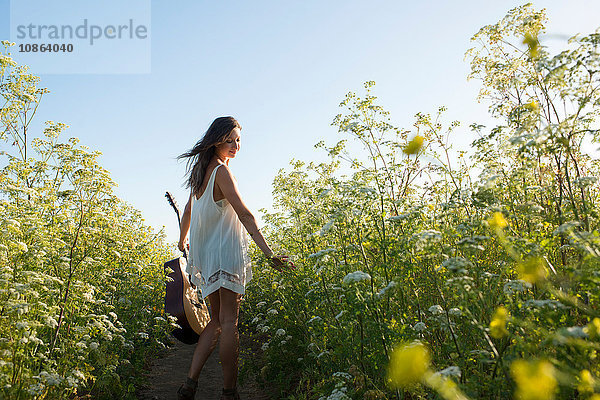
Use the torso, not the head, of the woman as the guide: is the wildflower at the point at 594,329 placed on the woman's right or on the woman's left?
on the woman's right

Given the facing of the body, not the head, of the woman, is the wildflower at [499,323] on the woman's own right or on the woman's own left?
on the woman's own right

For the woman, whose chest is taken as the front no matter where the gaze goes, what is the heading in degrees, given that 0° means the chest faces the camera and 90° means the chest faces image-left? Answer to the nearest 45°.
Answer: approximately 225°

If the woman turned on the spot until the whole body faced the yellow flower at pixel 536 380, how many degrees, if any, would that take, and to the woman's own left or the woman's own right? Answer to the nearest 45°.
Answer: approximately 135° to the woman's own right
